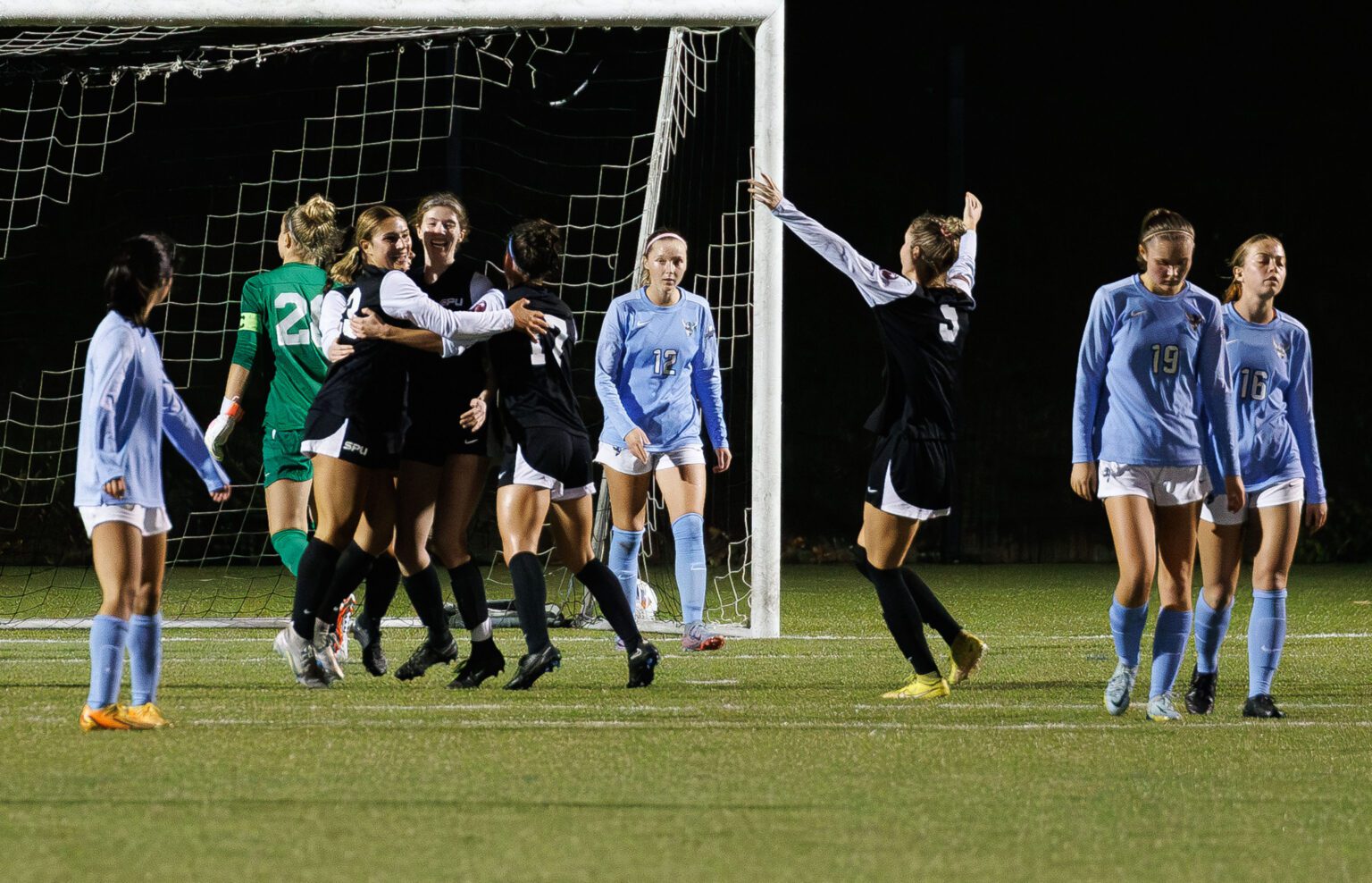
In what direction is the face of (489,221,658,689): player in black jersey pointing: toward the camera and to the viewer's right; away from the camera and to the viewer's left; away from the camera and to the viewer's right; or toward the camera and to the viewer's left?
away from the camera and to the viewer's left

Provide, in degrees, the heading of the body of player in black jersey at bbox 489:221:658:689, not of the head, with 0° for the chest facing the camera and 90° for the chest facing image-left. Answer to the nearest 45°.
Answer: approximately 135°

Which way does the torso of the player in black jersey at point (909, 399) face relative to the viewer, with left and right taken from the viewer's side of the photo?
facing away from the viewer and to the left of the viewer

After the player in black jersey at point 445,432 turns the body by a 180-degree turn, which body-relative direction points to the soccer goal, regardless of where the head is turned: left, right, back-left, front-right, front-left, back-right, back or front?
front

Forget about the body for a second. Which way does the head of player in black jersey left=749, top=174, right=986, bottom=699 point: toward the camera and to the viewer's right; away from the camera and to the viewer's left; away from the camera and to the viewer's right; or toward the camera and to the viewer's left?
away from the camera and to the viewer's left

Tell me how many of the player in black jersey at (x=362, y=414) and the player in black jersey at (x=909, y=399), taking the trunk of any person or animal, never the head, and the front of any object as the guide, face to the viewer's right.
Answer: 1

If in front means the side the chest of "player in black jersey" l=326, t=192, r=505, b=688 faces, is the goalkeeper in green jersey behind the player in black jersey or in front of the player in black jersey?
behind

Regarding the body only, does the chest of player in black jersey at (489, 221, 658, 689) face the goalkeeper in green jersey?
yes

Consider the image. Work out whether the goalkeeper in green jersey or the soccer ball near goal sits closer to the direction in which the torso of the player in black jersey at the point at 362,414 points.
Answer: the soccer ball near goal

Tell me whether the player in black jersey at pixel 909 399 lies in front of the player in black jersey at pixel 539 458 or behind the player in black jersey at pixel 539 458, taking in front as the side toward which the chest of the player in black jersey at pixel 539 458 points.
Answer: behind
